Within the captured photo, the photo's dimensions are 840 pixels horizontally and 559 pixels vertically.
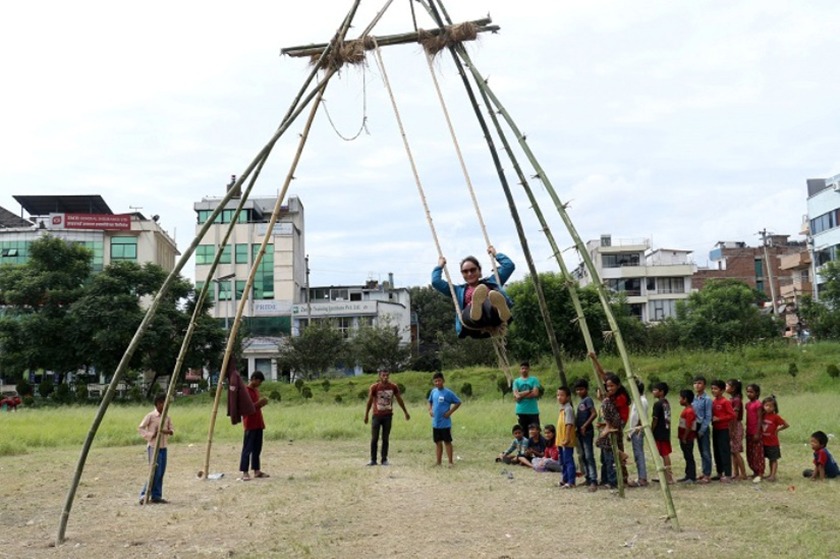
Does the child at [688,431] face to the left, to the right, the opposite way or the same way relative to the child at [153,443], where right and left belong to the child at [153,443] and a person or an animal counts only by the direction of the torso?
the opposite way

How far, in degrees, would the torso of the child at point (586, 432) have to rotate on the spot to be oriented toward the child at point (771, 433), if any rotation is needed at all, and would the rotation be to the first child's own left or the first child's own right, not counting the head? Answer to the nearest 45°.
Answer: approximately 135° to the first child's own left

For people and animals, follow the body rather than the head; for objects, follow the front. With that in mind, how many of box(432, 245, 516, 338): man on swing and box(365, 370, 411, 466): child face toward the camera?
2

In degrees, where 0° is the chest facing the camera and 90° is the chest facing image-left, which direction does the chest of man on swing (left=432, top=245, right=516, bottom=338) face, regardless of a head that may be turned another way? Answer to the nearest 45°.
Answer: approximately 0°

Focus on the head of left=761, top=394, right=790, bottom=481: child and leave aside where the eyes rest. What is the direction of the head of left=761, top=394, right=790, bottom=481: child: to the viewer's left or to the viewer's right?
to the viewer's left

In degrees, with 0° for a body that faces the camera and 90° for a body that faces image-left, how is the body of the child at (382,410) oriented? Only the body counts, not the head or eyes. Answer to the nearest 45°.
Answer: approximately 0°

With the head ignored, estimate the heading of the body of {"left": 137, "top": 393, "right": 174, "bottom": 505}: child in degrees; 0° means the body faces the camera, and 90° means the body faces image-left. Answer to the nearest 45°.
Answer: approximately 315°

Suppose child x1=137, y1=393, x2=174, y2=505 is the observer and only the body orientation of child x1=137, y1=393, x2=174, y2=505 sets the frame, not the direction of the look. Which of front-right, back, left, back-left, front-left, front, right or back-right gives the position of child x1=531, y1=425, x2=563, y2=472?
front-left
